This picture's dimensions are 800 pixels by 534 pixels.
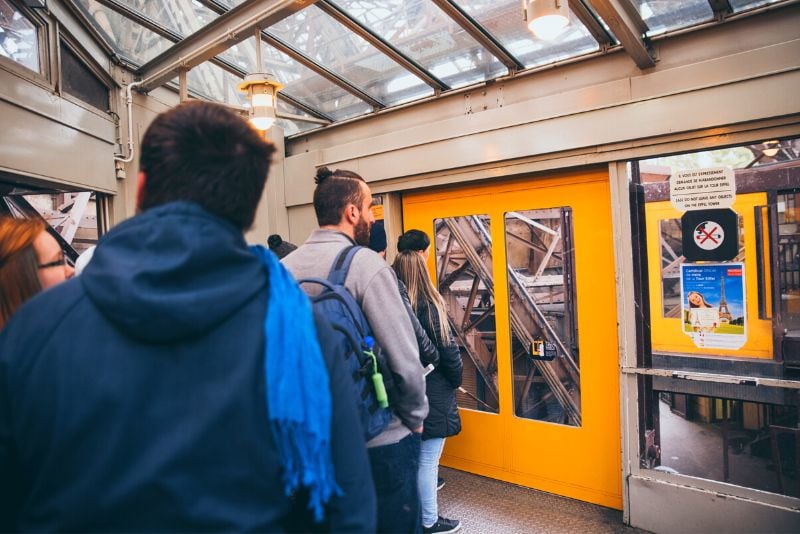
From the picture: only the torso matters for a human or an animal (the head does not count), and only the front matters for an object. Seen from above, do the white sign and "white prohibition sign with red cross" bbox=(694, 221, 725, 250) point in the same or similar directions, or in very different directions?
same or similar directions

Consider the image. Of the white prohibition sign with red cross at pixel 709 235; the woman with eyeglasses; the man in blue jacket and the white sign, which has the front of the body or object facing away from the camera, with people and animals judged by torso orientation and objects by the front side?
the man in blue jacket

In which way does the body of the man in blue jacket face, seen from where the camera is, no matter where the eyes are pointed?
away from the camera

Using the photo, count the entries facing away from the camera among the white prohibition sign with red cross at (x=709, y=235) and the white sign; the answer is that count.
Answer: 0

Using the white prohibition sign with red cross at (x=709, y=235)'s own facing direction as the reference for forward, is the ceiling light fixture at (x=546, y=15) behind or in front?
in front

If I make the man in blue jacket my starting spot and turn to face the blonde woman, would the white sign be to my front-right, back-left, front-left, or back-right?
front-right

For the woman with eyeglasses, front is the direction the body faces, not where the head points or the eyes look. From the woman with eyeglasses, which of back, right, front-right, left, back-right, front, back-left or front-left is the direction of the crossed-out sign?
front

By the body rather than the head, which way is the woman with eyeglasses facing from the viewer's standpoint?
to the viewer's right

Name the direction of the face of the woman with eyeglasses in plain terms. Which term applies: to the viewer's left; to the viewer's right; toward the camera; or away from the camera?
to the viewer's right

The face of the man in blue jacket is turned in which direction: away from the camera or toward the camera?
away from the camera

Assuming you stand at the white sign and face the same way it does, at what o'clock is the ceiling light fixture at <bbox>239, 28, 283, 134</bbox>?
The ceiling light fixture is roughly at 2 o'clock from the white sign.

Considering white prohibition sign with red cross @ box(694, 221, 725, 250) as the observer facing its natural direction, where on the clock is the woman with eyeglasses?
The woman with eyeglasses is roughly at 1 o'clock from the white prohibition sign with red cross.

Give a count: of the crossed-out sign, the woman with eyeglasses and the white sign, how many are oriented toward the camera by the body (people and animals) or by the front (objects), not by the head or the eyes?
2

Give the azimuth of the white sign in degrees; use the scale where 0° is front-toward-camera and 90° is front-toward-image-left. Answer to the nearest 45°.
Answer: approximately 0°

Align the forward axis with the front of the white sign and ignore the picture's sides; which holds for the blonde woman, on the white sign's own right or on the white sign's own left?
on the white sign's own right

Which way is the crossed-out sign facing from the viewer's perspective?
toward the camera

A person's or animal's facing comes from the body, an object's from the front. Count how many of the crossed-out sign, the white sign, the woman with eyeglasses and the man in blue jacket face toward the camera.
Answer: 2
